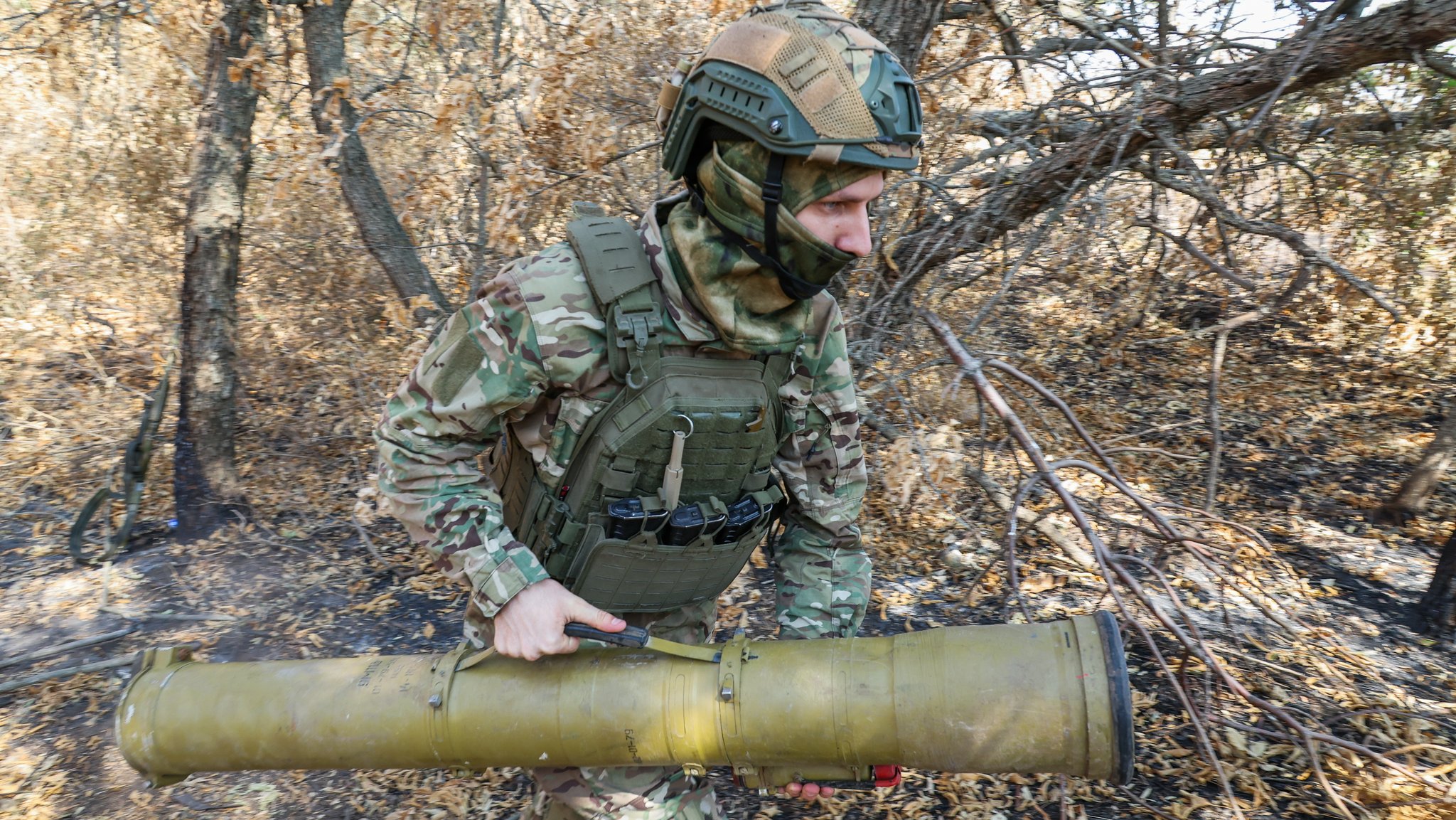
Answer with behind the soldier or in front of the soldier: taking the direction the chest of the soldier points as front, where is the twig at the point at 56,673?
behind

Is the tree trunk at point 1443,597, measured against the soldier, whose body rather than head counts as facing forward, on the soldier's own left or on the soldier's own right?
on the soldier's own left

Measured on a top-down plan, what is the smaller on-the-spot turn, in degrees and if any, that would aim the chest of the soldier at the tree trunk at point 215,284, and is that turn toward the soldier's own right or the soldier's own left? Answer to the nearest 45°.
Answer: approximately 180°

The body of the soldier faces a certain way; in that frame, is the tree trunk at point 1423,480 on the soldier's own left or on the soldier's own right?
on the soldier's own left

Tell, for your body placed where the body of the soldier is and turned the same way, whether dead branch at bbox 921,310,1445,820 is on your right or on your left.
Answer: on your left

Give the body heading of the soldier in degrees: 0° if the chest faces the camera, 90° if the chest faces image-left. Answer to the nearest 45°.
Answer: approximately 315°

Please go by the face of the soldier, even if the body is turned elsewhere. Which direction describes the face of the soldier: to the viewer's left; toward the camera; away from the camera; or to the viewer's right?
to the viewer's right

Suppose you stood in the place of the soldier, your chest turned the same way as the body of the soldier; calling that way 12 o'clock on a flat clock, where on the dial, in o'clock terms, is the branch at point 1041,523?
The branch is roughly at 9 o'clock from the soldier.

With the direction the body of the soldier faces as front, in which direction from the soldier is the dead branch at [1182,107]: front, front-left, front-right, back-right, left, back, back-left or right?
left

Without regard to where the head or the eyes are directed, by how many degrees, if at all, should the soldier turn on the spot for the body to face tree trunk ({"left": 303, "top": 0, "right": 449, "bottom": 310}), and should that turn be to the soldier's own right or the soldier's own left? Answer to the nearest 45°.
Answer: approximately 180°

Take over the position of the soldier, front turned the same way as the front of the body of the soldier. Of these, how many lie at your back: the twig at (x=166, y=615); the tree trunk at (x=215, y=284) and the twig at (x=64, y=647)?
3

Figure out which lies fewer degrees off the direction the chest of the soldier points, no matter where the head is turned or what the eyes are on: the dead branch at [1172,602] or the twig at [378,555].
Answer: the dead branch

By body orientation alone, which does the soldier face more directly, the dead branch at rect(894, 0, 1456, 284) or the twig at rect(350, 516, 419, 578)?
the dead branch
